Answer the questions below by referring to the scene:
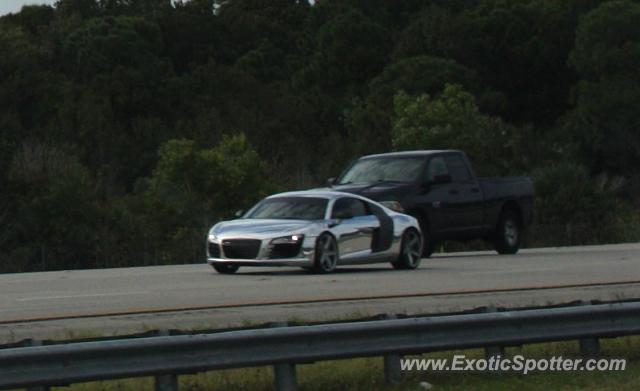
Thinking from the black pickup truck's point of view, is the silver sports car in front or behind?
in front

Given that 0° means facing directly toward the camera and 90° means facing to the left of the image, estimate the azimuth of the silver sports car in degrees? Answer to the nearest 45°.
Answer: approximately 45°

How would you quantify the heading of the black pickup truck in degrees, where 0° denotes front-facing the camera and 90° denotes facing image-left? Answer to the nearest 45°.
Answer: approximately 45°

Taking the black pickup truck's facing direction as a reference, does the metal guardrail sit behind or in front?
in front

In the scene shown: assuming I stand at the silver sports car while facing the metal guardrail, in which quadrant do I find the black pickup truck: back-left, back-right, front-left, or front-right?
back-left

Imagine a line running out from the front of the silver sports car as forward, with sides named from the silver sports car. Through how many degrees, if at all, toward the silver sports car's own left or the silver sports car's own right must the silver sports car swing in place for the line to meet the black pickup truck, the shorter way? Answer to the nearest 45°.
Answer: approximately 180°
